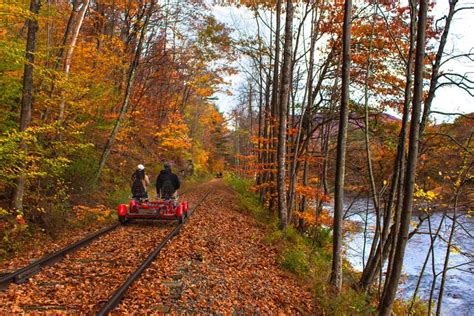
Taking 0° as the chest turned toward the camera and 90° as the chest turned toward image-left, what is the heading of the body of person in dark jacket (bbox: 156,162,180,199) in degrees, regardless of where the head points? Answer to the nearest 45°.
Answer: approximately 180°
